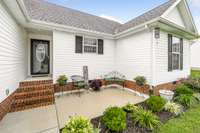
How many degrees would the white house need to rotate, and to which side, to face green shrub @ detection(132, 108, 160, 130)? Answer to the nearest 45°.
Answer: approximately 45° to its right

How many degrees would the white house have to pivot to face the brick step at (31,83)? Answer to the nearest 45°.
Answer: approximately 90° to its right

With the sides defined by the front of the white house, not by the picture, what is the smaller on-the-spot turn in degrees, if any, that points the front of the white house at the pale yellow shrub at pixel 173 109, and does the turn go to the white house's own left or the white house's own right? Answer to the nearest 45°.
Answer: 0° — it already faces it

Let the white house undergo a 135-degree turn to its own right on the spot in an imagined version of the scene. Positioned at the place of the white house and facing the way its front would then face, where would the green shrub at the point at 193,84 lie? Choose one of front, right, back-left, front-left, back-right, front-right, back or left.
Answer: back

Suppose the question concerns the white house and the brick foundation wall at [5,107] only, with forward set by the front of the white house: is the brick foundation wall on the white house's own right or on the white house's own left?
on the white house's own right

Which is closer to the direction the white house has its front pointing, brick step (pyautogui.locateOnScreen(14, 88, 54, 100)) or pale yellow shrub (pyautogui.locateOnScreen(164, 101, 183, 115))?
the pale yellow shrub

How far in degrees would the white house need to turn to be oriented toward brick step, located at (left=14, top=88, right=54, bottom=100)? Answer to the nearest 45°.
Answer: approximately 90° to its right

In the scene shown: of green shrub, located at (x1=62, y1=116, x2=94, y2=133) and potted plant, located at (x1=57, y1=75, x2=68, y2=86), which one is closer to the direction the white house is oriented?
the green shrub

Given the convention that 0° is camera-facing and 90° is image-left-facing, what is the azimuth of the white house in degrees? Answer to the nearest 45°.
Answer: approximately 315°

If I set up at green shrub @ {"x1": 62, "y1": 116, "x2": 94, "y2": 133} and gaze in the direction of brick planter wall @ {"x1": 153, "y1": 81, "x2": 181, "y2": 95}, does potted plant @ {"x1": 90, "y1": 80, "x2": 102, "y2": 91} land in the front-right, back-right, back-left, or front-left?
front-left

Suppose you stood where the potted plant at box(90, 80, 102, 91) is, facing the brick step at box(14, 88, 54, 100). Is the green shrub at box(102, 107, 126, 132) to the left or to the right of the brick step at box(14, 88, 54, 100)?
left

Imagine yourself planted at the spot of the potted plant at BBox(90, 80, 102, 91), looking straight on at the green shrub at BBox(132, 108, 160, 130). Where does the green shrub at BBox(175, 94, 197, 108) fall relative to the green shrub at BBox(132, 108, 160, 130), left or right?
left

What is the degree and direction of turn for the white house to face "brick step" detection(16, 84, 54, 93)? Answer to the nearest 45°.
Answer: approximately 90° to its right

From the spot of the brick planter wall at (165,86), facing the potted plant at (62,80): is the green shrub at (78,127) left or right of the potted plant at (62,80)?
left
